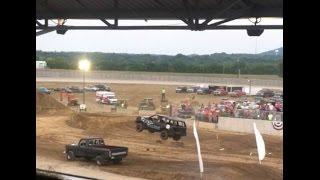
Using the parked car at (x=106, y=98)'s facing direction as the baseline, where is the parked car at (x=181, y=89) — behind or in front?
in front

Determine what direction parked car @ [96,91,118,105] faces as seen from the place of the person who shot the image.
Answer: facing the viewer and to the right of the viewer

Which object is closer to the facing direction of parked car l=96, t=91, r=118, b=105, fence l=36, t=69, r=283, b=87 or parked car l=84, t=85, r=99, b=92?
the fence

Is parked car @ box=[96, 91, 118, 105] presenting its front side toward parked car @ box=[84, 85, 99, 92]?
no

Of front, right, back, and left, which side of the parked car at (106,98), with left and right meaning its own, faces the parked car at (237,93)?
front

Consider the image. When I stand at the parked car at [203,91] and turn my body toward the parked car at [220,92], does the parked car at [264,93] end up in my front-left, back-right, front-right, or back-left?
front-right

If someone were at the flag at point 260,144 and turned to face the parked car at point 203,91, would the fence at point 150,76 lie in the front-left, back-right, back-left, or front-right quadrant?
front-left

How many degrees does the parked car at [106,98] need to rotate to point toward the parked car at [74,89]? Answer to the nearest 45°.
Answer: approximately 180°

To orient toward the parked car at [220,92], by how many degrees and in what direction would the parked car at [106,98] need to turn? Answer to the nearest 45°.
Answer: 0° — it already faces it

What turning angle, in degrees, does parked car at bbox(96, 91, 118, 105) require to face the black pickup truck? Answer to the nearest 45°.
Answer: approximately 45° to its right

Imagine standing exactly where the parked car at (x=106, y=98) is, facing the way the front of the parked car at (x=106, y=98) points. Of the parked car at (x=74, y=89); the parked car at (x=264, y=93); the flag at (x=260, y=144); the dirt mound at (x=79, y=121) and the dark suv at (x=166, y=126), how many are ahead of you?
3

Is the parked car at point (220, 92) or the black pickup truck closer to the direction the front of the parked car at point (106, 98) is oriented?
the parked car

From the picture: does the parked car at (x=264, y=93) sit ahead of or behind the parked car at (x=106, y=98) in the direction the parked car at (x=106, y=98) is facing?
ahead
